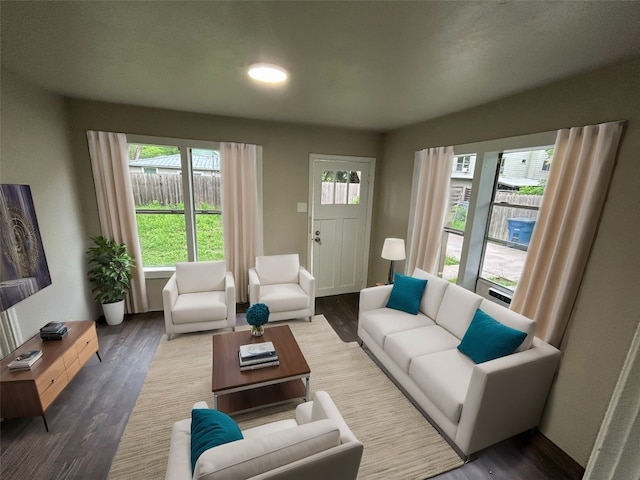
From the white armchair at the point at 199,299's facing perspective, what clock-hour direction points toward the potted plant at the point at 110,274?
The potted plant is roughly at 4 o'clock from the white armchair.

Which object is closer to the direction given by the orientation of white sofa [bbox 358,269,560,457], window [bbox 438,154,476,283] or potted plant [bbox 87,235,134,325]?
the potted plant

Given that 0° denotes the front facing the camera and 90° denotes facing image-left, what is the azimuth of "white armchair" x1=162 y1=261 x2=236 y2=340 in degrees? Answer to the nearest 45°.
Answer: approximately 0°

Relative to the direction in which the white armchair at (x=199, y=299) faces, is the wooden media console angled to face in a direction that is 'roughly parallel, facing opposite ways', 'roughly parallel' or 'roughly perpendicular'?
roughly perpendicular

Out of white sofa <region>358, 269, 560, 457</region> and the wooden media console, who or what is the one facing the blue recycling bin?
the wooden media console

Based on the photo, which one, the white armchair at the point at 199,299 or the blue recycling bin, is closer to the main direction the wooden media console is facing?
the blue recycling bin

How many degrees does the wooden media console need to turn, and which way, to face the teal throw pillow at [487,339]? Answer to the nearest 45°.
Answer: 0° — it already faces it

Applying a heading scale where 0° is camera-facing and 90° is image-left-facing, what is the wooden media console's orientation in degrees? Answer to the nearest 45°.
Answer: approximately 315°
